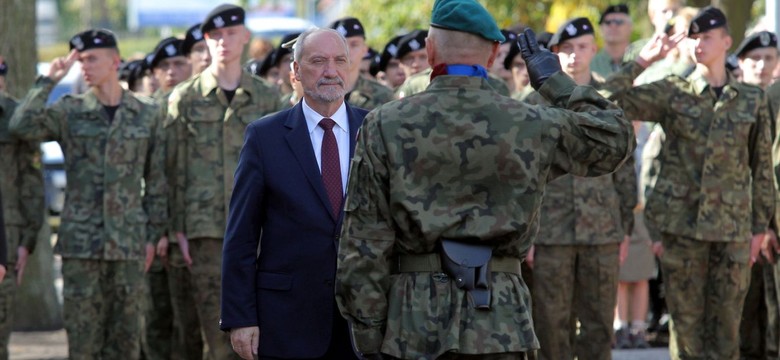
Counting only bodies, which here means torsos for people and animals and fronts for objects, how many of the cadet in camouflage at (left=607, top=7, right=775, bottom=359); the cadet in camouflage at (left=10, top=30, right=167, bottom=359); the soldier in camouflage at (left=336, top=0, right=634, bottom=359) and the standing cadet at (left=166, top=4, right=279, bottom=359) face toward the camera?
3

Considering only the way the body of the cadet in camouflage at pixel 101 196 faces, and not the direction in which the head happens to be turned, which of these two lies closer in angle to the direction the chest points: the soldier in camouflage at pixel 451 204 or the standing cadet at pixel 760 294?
the soldier in camouflage

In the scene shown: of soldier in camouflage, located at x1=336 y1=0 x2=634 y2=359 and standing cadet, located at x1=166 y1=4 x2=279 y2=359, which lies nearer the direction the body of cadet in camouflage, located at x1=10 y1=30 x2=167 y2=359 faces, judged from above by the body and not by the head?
the soldier in camouflage

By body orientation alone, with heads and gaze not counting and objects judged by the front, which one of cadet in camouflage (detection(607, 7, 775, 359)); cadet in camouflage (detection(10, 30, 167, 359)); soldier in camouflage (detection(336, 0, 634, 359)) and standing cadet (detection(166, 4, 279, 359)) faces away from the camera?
soldier in camouflage (detection(336, 0, 634, 359))

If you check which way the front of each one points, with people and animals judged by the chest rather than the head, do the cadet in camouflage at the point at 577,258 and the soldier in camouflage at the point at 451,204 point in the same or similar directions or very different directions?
very different directions

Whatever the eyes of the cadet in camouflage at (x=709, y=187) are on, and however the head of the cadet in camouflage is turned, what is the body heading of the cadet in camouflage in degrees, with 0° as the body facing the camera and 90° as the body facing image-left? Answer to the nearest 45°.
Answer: approximately 0°

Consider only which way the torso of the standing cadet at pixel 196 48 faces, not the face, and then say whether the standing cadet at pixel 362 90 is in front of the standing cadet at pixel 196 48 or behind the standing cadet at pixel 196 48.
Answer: in front

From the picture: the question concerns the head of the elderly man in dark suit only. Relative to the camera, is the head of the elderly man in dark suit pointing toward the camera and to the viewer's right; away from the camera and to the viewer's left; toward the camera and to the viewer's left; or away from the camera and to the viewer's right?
toward the camera and to the viewer's right
